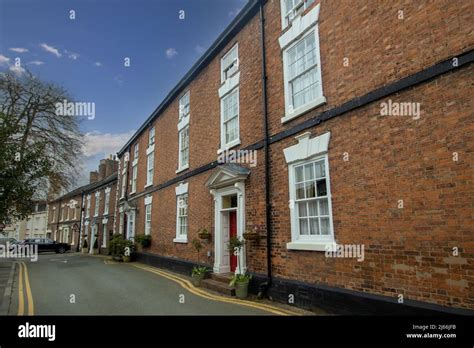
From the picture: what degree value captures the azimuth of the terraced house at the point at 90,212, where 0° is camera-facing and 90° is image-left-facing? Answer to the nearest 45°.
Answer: approximately 45°

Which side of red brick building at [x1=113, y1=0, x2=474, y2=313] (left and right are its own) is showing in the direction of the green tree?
right

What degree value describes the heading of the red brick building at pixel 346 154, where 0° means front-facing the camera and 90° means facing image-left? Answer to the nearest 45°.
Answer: approximately 45°

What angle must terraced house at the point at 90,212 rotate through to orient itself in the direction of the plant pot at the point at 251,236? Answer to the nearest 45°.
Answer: approximately 45° to its left

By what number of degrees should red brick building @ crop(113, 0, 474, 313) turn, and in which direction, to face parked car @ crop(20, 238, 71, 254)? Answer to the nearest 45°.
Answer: approximately 90° to its right
